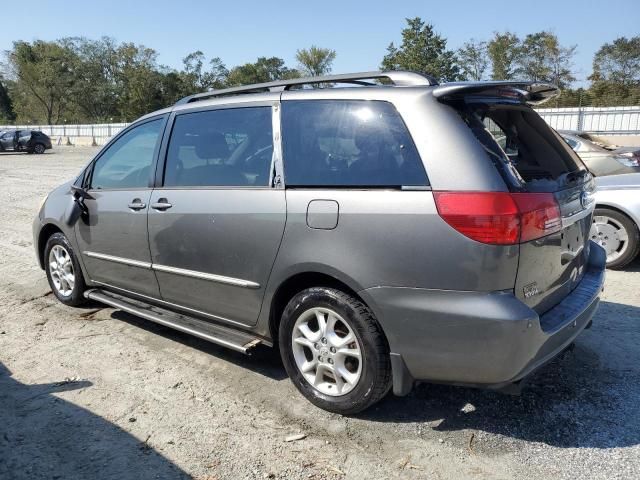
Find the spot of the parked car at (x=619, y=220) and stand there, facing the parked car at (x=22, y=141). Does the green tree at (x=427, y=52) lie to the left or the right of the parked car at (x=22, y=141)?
right

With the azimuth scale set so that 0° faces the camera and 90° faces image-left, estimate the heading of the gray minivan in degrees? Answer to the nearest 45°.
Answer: approximately 135°

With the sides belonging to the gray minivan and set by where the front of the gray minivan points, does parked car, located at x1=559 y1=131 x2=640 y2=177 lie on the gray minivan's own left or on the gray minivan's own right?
on the gray minivan's own right

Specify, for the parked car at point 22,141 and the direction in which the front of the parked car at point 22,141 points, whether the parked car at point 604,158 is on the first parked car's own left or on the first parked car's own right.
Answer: on the first parked car's own left

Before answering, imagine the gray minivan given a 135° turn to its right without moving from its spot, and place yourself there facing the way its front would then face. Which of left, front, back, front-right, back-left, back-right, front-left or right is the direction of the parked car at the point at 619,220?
front-left

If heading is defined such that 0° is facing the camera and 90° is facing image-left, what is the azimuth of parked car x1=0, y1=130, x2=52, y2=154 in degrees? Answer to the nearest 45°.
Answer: approximately 90°
